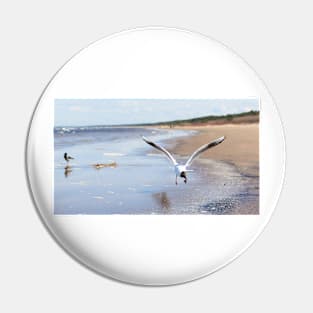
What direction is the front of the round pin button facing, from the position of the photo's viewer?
facing the viewer
